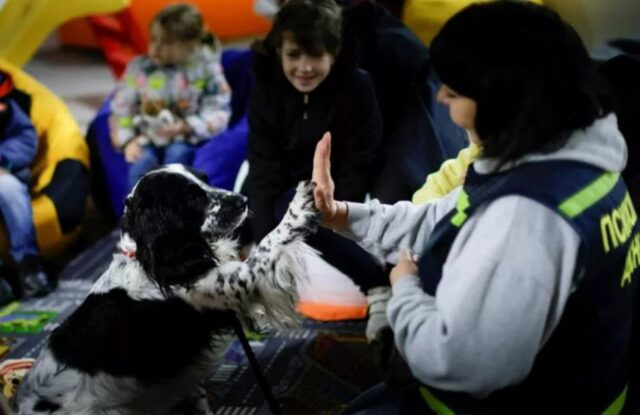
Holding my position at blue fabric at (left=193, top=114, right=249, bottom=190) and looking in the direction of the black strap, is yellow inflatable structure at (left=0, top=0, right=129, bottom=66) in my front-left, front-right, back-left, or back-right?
back-right

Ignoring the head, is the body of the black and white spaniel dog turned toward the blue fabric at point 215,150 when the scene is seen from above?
no

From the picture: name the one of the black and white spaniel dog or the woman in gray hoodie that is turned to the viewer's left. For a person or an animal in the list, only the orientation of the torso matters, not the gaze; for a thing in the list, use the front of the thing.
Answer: the woman in gray hoodie

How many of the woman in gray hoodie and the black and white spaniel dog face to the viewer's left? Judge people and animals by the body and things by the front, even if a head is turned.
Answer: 1

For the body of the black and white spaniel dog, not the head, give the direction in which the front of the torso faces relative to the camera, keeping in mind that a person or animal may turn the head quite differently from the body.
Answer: to the viewer's right

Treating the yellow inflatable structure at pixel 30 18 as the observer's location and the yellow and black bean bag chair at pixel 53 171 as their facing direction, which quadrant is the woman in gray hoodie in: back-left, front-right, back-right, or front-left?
front-left

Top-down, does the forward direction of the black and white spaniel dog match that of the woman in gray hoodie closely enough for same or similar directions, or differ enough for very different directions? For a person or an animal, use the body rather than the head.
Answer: very different directions

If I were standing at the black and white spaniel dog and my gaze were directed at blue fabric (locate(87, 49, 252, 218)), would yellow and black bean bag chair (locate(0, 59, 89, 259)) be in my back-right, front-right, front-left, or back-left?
front-left

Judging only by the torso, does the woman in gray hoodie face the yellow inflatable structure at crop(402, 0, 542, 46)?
no

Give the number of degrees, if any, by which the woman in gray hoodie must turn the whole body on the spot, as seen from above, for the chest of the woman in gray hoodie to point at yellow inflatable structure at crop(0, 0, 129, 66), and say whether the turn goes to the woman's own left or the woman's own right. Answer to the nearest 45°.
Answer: approximately 45° to the woman's own right

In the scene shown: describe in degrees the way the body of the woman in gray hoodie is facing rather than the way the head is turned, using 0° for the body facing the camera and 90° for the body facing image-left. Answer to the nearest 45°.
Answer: approximately 90°

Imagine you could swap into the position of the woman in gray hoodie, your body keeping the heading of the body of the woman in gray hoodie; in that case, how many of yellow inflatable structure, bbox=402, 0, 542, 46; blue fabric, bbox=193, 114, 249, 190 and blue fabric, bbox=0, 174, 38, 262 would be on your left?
0

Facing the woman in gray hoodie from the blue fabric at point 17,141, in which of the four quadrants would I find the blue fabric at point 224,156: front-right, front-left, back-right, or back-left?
front-left
